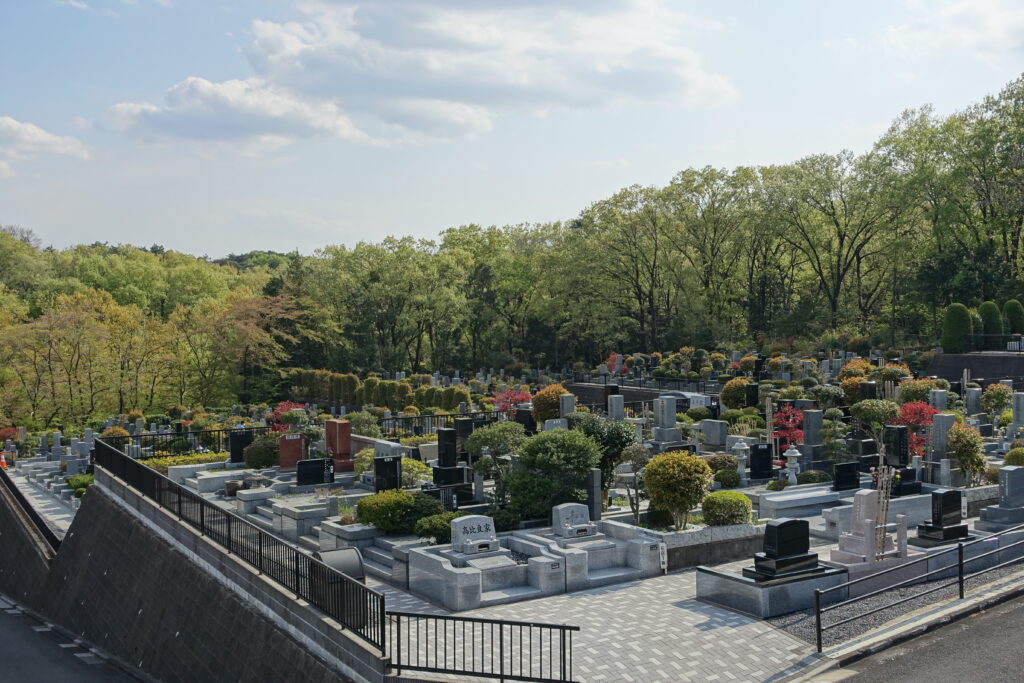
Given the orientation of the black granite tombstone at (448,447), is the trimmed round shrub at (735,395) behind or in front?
behind

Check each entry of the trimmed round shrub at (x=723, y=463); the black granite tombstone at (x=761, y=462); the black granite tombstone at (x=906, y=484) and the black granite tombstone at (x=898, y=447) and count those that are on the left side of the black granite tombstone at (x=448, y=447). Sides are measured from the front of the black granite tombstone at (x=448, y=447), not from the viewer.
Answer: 4

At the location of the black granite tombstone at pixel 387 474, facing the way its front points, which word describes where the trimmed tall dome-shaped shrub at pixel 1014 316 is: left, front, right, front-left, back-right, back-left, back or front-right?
left

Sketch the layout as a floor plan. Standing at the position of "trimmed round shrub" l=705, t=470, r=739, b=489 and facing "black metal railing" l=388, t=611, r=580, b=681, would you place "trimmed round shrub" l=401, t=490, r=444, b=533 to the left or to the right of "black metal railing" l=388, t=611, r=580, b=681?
right

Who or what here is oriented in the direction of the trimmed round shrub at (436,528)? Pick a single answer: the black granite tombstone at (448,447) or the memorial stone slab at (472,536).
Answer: the black granite tombstone

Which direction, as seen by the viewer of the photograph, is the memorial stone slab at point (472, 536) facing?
facing the viewer and to the right of the viewer

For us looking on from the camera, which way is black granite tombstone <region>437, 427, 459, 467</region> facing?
facing the viewer

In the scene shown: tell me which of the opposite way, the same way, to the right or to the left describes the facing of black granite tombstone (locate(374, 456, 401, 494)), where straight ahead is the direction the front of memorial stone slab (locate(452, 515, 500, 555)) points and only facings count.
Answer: the same way

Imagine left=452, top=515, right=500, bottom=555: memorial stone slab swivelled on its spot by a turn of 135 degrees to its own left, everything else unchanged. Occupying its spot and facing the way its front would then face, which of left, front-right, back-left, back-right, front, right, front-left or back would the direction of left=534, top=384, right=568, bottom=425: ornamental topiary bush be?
front
